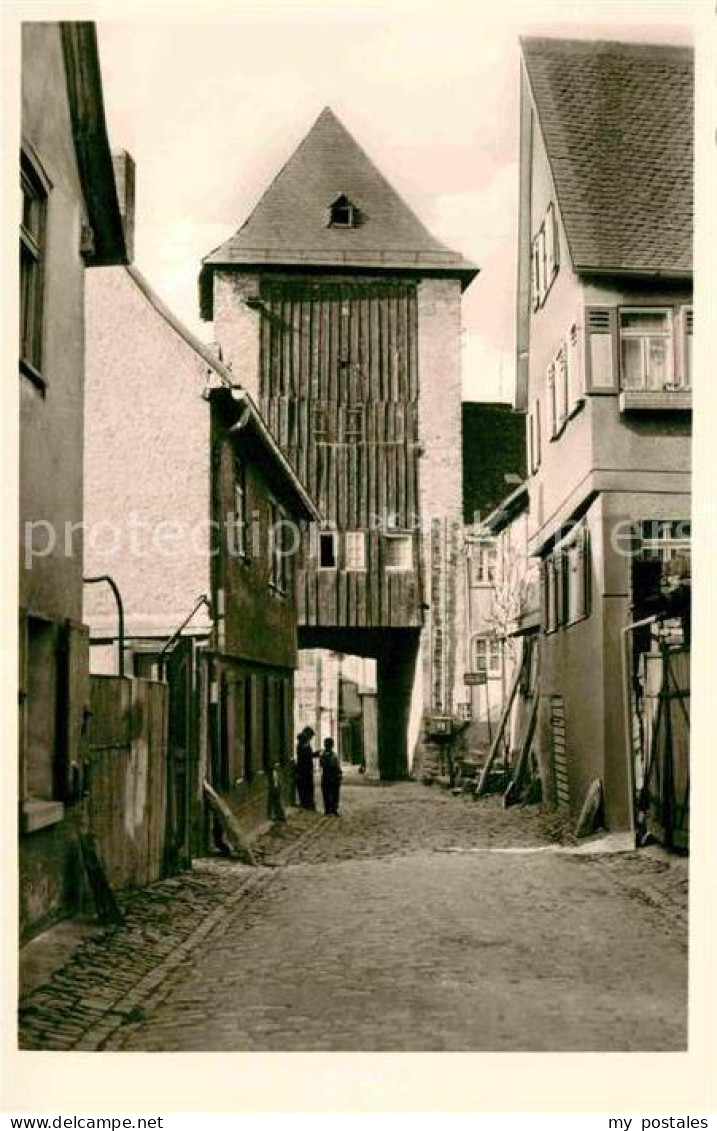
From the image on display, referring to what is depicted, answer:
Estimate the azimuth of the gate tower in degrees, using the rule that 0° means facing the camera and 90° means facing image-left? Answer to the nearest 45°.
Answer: approximately 0°

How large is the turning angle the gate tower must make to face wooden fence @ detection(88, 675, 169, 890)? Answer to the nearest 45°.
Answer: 0° — it already faces it

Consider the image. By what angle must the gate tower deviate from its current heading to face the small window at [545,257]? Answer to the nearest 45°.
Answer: approximately 45° to its left
